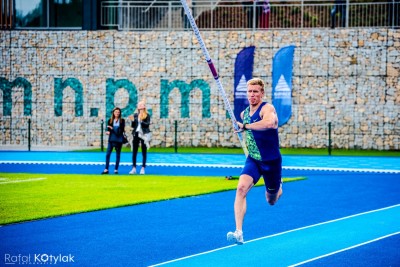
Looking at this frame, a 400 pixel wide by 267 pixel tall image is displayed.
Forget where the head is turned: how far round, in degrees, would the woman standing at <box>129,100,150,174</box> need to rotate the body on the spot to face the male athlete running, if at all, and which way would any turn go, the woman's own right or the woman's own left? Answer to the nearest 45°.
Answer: approximately 45° to the woman's own left

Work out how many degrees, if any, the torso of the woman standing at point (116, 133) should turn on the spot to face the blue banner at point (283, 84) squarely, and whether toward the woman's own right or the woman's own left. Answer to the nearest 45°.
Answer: approximately 135° to the woman's own left

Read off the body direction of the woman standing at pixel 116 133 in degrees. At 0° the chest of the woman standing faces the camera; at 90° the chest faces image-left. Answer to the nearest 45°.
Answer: approximately 0°

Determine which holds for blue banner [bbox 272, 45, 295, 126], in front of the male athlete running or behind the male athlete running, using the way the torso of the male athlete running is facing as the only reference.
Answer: behind

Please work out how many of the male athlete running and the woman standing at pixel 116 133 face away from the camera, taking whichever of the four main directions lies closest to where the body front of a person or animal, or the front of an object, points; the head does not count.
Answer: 0

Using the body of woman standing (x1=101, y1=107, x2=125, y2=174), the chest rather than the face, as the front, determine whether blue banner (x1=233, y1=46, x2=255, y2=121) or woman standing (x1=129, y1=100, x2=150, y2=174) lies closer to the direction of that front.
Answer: the woman standing

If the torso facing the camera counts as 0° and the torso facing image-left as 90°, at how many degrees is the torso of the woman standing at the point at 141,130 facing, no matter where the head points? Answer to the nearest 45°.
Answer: approximately 45°

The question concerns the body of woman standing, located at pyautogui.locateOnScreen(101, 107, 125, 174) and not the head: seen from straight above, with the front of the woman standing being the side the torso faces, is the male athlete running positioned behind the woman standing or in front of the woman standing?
in front

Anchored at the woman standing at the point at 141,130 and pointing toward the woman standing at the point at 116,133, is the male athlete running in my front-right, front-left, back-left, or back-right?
back-left
